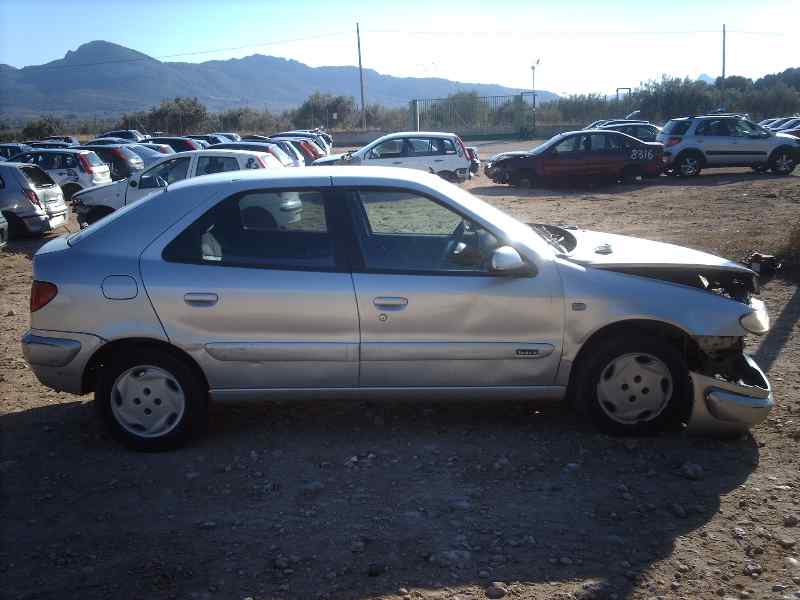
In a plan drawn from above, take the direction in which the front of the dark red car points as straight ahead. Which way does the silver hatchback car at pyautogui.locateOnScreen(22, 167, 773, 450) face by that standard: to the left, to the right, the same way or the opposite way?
the opposite way

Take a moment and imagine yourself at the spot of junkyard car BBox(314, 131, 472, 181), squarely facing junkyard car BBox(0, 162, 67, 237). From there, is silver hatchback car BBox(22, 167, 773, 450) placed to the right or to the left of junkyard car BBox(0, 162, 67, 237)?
left

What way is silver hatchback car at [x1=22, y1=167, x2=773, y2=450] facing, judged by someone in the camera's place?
facing to the right of the viewer

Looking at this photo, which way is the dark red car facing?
to the viewer's left

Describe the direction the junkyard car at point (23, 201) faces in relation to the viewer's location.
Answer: facing away from the viewer and to the left of the viewer

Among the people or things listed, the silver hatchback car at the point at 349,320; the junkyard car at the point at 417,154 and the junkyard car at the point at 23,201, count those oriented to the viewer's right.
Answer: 1

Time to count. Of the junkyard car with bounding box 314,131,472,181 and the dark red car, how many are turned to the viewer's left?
2

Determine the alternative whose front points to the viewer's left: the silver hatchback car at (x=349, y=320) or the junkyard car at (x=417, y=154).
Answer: the junkyard car

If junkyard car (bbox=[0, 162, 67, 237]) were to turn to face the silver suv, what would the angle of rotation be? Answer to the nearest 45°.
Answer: approximately 135° to its right

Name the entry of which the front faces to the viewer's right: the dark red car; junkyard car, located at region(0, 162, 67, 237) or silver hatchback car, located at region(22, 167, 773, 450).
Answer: the silver hatchback car

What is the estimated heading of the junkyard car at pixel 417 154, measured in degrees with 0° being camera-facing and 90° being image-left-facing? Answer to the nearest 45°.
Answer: approximately 90°
